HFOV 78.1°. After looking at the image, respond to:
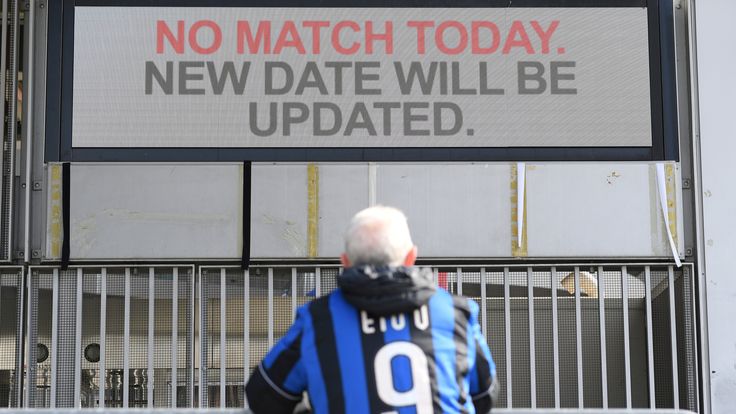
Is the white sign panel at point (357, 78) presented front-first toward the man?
yes

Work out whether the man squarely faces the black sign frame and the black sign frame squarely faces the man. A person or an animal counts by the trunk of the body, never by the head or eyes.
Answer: yes

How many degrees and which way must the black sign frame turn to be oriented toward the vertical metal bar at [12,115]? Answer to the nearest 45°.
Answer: approximately 90° to its right

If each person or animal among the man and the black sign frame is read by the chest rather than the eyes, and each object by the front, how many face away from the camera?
1

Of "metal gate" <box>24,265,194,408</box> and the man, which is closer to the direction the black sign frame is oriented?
the man

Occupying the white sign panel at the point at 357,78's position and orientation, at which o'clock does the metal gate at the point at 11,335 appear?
The metal gate is roughly at 3 o'clock from the white sign panel.

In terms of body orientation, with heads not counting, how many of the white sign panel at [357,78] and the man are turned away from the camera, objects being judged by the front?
1

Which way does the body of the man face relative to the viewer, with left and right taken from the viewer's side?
facing away from the viewer

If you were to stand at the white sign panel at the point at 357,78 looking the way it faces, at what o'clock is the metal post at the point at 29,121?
The metal post is roughly at 3 o'clock from the white sign panel.

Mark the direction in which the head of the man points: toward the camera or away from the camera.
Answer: away from the camera
